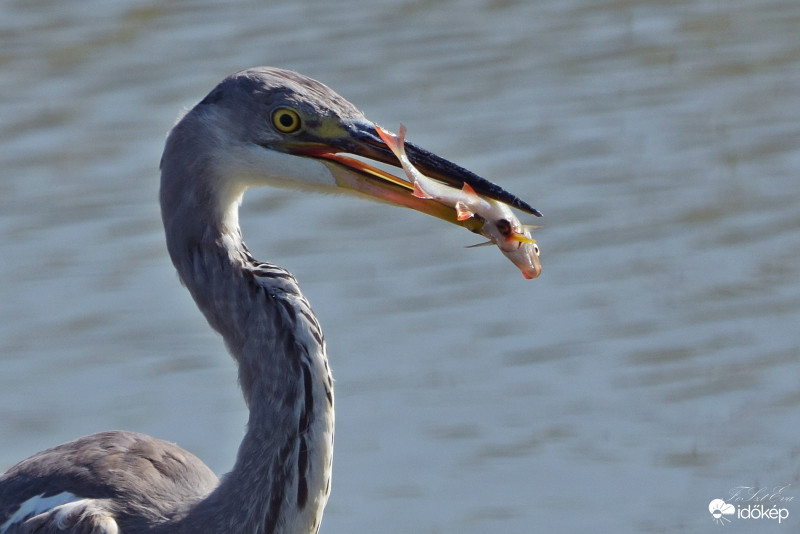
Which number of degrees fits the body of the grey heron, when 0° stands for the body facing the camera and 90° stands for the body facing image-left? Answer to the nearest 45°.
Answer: approximately 270°
